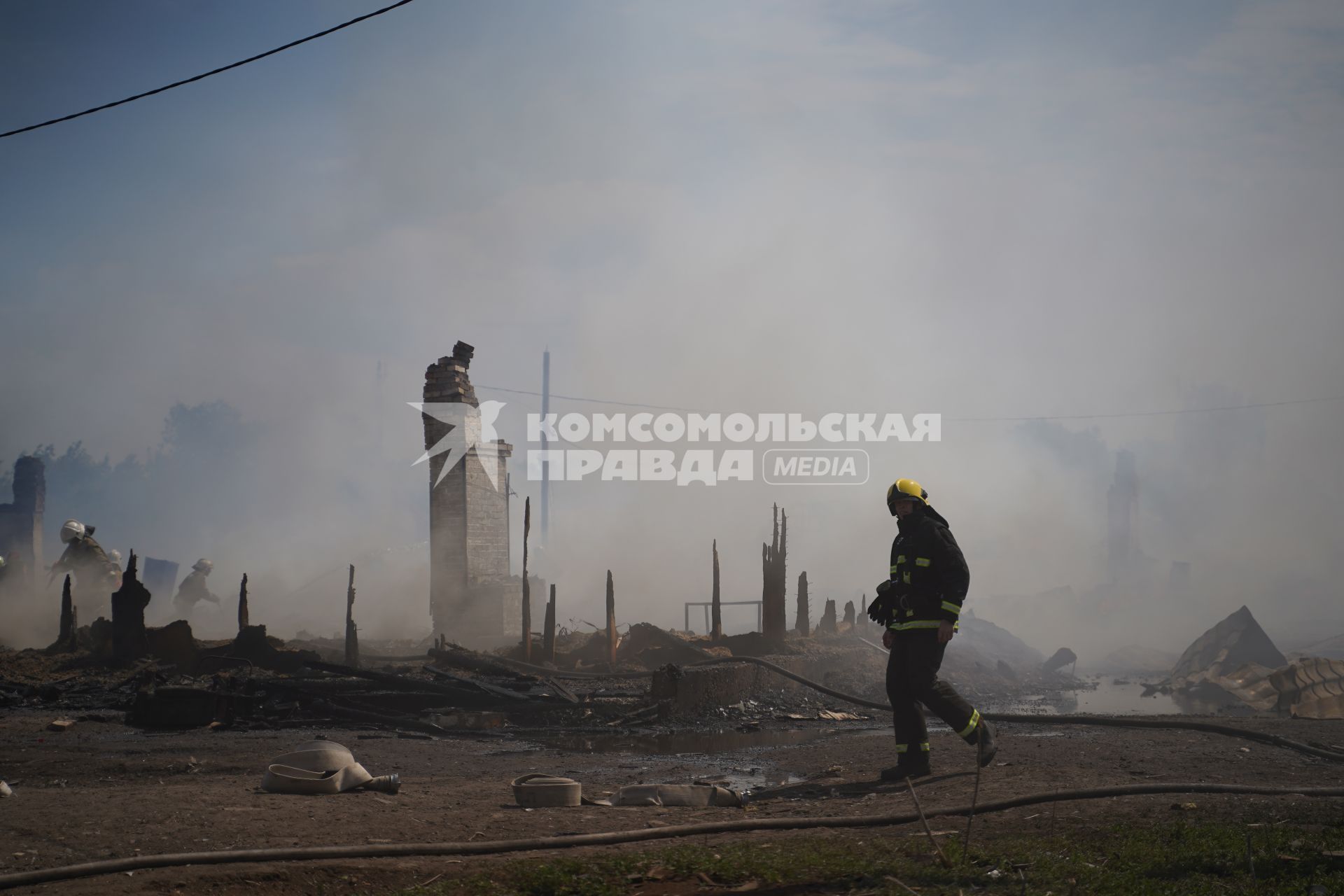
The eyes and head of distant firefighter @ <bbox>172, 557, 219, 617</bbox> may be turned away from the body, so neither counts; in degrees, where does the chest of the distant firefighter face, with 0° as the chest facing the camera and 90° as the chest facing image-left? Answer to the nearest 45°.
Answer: approximately 270°

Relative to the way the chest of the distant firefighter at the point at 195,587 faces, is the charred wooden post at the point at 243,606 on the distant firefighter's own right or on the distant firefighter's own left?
on the distant firefighter's own right

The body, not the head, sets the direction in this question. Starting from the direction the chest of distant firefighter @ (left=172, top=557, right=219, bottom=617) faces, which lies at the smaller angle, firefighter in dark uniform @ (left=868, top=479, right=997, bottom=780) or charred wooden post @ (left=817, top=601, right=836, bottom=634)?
the charred wooden post

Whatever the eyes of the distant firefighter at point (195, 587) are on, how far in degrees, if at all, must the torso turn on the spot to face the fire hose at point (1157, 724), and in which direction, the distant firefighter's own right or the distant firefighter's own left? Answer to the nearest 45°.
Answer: approximately 90° to the distant firefighter's own right

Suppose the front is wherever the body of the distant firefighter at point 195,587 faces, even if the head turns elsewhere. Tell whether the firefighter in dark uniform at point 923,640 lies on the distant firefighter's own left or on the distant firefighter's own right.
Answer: on the distant firefighter's own right

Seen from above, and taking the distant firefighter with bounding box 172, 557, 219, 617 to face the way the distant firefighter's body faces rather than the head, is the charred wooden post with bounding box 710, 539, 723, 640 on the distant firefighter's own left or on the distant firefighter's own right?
on the distant firefighter's own right

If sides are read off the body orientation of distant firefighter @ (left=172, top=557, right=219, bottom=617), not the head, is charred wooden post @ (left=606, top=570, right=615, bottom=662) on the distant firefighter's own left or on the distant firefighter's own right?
on the distant firefighter's own right

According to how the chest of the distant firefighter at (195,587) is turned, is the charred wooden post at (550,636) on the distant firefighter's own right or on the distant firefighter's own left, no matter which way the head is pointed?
on the distant firefighter's own right

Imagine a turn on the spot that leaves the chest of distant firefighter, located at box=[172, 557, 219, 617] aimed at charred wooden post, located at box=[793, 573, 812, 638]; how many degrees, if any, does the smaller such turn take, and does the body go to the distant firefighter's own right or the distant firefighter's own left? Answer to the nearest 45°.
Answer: approximately 45° to the distant firefighter's own right
